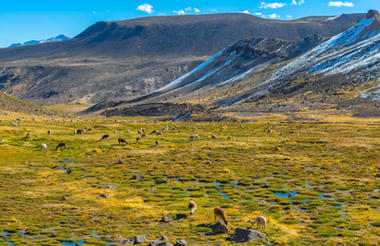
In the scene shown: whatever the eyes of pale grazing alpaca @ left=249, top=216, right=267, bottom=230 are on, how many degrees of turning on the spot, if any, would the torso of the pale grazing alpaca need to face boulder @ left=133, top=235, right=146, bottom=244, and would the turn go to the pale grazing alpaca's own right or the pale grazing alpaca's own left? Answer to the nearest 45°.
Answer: approximately 45° to the pale grazing alpaca's own left

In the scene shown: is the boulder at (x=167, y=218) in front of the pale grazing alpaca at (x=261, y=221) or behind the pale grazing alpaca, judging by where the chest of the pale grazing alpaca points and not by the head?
in front

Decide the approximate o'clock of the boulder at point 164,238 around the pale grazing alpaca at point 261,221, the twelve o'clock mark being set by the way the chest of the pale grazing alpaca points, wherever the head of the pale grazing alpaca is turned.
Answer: The boulder is roughly at 11 o'clock from the pale grazing alpaca.

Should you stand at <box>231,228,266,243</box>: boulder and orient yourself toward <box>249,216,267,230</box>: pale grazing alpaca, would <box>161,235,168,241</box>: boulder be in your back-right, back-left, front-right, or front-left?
back-left

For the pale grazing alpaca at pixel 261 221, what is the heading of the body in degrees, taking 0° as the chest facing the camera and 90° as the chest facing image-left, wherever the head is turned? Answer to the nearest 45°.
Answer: approximately 90°

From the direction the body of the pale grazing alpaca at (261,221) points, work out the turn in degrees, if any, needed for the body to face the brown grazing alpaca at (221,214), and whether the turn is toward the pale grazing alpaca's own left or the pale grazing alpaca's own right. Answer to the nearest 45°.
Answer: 0° — it already faces it
